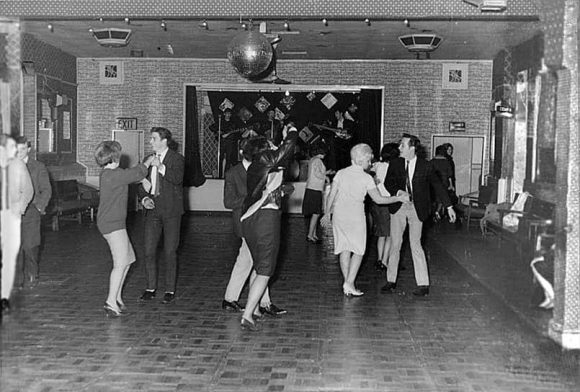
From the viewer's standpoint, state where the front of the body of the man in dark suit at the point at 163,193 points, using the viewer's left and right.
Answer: facing the viewer and to the left of the viewer

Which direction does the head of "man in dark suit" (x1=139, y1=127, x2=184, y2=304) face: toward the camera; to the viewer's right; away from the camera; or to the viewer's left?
to the viewer's left

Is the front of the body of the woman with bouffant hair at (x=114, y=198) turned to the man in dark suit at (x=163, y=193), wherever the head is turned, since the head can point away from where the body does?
yes

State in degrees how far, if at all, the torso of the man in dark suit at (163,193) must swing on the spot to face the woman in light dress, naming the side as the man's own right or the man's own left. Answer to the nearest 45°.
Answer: approximately 135° to the man's own left

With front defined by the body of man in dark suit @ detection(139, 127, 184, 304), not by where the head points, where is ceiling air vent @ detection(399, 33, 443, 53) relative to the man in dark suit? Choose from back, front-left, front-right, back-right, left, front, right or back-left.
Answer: back

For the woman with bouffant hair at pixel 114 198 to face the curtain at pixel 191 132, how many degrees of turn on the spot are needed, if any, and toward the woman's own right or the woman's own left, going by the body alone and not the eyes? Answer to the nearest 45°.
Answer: approximately 45° to the woman's own left

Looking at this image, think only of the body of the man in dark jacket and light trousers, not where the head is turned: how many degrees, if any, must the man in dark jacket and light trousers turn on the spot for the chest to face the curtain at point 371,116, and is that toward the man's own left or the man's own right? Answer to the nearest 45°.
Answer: approximately 135° to the man's own right

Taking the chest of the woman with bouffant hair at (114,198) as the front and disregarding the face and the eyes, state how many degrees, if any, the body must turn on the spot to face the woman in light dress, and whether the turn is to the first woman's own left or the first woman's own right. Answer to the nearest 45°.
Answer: approximately 45° to the first woman's own right

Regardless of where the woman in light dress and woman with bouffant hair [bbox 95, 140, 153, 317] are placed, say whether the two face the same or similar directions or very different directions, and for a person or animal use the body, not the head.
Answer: same or similar directions

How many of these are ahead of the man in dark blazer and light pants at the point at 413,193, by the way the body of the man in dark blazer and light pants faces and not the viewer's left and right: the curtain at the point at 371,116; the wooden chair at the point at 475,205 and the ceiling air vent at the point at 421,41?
0

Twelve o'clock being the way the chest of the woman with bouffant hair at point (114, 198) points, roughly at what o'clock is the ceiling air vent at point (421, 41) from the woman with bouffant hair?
The ceiling air vent is roughly at 12 o'clock from the woman with bouffant hair.

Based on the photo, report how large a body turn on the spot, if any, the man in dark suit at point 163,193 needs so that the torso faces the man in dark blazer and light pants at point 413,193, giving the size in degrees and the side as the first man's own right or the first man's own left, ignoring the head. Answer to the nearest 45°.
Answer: approximately 135° to the first man's own left

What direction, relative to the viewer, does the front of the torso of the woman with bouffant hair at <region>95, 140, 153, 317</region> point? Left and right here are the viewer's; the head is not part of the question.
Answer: facing away from the viewer and to the right of the viewer

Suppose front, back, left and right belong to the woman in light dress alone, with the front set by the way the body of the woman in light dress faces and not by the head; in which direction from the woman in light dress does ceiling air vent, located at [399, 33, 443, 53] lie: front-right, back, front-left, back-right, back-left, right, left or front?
front-left

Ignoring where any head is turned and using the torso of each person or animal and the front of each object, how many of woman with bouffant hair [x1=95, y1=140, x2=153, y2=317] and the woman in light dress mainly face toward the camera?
0

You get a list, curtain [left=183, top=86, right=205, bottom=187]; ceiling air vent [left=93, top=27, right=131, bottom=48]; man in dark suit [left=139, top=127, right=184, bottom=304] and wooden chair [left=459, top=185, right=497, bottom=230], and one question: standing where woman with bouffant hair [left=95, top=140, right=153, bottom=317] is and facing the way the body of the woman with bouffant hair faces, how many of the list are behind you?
0

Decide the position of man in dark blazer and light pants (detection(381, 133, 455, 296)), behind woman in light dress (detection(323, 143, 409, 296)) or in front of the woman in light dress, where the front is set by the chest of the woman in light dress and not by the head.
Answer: in front

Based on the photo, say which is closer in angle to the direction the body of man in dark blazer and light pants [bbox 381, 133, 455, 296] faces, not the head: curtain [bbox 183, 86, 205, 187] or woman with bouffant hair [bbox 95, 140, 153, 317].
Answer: the woman with bouffant hair

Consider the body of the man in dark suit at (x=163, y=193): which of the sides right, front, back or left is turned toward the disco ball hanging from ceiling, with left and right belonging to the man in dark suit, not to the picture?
back

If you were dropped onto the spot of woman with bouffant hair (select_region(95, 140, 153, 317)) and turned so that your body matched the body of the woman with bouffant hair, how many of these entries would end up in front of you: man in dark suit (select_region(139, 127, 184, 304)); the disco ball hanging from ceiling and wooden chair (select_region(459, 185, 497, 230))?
3

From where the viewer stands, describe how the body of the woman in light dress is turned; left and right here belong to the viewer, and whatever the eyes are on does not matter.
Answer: facing away from the viewer and to the right of the viewer

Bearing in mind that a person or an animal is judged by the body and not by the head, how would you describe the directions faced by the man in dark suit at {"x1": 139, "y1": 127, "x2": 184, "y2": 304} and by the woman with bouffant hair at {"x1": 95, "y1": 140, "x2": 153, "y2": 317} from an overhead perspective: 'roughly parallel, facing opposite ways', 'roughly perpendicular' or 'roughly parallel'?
roughly parallel, facing opposite ways

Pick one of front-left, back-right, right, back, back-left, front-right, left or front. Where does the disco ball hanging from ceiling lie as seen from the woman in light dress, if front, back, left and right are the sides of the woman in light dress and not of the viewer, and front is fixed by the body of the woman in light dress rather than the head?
left
